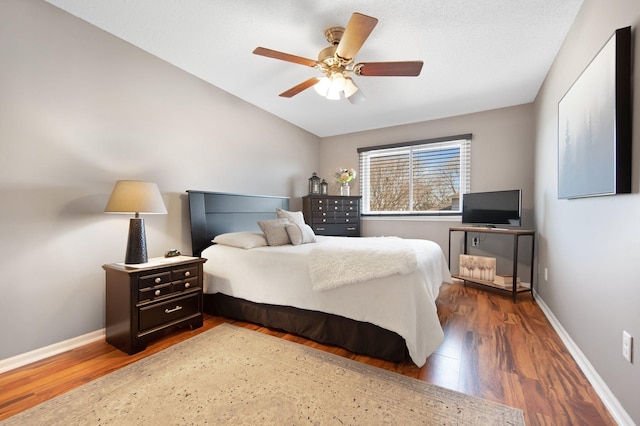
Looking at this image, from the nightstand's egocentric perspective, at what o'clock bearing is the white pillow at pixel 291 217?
The white pillow is roughly at 10 o'clock from the nightstand.

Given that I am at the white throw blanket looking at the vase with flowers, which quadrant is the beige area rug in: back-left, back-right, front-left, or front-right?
back-left

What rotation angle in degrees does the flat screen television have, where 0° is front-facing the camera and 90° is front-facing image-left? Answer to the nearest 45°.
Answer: approximately 45°

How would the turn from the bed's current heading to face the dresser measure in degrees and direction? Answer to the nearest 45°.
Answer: approximately 135° to its left

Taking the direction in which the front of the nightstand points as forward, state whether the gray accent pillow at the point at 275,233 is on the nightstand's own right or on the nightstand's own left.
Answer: on the nightstand's own left

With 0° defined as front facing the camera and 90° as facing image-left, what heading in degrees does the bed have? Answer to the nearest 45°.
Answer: approximately 315°

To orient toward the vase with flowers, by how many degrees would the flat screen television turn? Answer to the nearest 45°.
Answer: approximately 45° to its right

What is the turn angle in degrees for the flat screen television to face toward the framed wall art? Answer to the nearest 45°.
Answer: approximately 45° to its left
